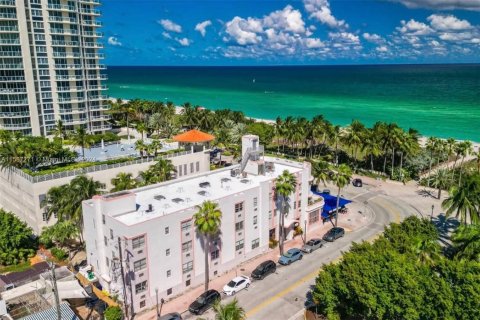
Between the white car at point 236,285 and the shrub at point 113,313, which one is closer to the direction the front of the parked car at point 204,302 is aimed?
the shrub

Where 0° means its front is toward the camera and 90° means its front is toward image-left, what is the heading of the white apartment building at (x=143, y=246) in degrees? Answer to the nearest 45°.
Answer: approximately 315°

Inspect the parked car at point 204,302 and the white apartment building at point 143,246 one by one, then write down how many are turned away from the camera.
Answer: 0

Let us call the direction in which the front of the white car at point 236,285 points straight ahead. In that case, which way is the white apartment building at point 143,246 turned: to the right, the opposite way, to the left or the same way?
to the left

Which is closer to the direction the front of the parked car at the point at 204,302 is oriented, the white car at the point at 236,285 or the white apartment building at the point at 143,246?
the white apartment building

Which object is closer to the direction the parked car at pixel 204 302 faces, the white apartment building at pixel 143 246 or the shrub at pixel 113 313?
the shrub

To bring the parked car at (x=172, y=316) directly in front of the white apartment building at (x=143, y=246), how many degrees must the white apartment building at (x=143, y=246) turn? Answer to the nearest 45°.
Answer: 0° — it already faces it

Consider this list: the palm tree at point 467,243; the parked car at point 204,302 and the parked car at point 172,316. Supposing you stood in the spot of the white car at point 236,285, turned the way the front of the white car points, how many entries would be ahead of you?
2

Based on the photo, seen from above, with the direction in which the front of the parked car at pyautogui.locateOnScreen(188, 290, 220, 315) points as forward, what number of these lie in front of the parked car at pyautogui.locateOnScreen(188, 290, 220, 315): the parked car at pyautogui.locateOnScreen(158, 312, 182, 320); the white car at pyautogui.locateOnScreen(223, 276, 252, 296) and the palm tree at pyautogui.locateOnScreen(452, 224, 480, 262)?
1

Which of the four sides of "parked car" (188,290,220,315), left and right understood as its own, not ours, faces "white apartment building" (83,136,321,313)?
right

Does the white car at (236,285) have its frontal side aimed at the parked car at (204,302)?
yes

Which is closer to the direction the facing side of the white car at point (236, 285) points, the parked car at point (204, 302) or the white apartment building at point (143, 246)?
the parked car
